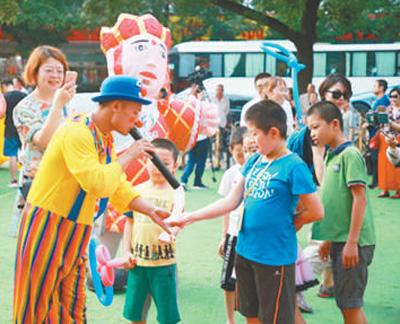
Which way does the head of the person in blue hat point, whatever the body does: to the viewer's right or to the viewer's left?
to the viewer's right

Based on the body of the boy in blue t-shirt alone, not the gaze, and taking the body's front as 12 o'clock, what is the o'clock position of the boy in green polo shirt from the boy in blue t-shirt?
The boy in green polo shirt is roughly at 6 o'clock from the boy in blue t-shirt.

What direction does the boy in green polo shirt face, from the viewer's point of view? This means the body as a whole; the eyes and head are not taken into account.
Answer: to the viewer's left

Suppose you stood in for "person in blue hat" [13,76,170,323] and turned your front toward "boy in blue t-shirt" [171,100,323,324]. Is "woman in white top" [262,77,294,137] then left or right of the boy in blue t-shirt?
left

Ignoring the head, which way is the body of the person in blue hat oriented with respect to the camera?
to the viewer's right

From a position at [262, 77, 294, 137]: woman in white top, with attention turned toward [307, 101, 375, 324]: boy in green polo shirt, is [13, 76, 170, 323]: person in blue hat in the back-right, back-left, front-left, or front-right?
front-right

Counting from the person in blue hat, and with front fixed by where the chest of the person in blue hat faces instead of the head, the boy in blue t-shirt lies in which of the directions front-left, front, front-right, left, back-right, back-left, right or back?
front
